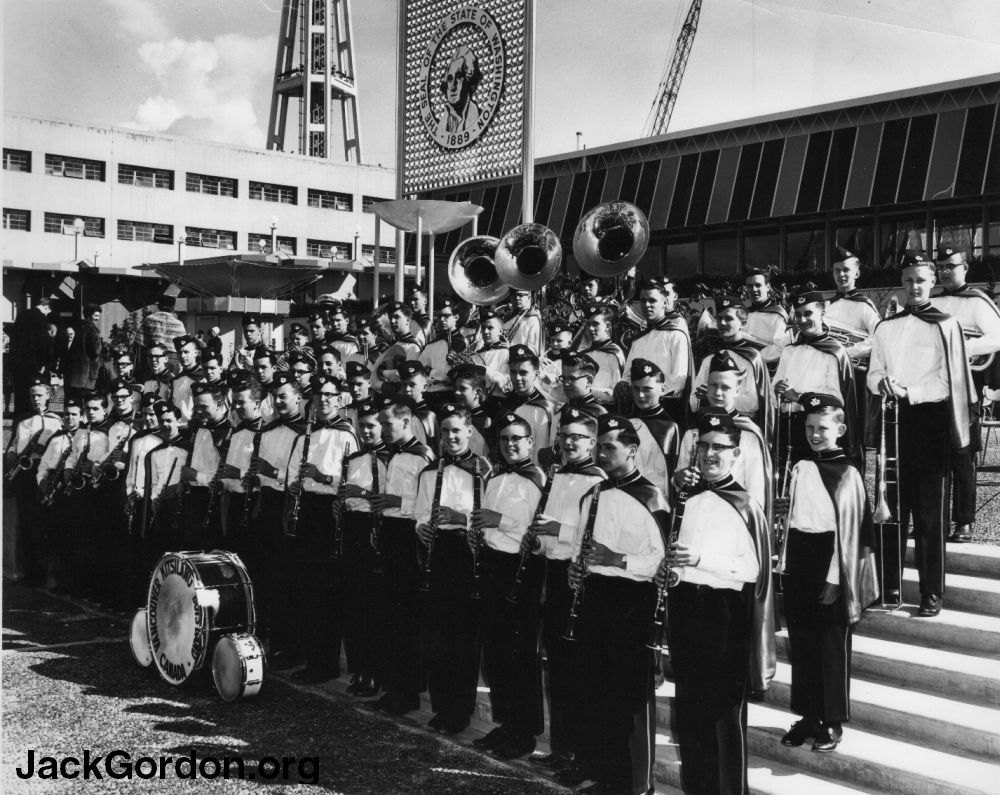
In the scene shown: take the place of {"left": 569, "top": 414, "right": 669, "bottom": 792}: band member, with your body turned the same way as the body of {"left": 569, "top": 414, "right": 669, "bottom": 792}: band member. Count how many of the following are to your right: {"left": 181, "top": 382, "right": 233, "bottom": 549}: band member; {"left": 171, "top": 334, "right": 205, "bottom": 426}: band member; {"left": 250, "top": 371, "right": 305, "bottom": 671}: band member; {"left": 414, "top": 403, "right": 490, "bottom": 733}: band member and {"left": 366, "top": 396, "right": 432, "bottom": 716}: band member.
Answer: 5

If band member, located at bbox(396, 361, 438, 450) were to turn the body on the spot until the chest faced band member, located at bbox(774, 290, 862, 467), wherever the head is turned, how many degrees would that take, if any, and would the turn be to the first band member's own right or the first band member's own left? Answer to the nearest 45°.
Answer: approximately 90° to the first band member's own left

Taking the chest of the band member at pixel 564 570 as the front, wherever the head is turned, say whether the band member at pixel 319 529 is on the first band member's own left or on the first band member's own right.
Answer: on the first band member's own right

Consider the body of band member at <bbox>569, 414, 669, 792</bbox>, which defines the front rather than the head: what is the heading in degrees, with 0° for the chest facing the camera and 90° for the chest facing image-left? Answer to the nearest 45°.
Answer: approximately 45°

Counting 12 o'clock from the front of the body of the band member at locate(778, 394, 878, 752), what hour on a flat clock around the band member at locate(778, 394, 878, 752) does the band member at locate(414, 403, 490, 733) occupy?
the band member at locate(414, 403, 490, 733) is roughly at 2 o'clock from the band member at locate(778, 394, 878, 752).
